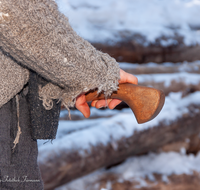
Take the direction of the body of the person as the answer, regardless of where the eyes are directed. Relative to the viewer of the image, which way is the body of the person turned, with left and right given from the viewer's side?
facing to the right of the viewer

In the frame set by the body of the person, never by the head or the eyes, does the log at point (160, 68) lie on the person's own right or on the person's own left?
on the person's own left

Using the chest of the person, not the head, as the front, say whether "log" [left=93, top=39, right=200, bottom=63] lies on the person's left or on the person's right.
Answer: on the person's left
